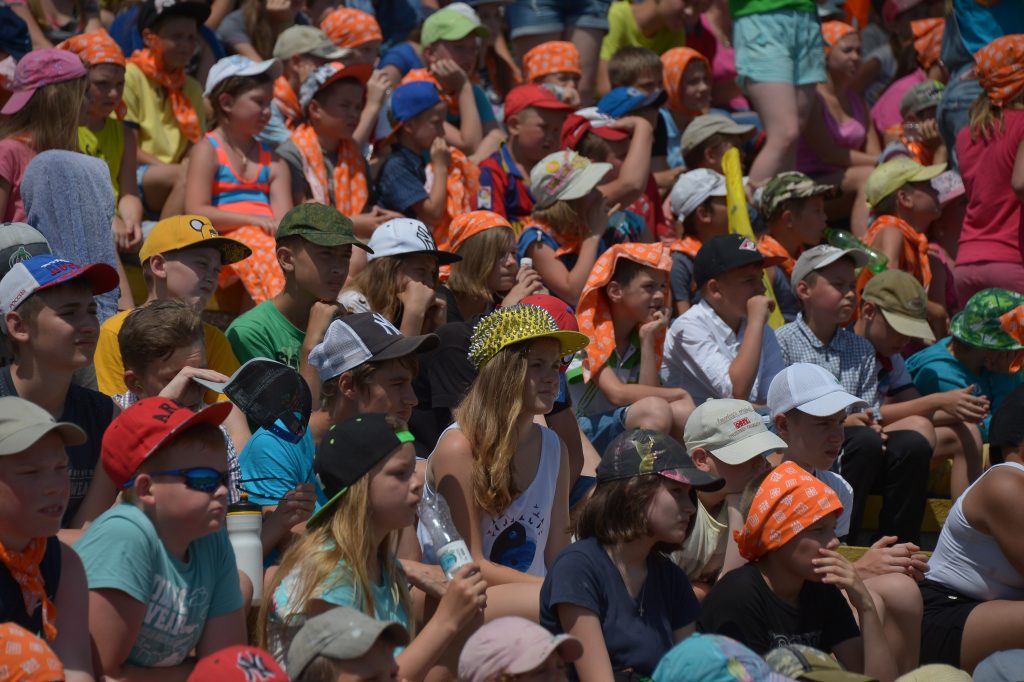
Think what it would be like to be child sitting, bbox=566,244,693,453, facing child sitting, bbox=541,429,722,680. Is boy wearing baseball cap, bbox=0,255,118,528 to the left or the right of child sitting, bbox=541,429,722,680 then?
right

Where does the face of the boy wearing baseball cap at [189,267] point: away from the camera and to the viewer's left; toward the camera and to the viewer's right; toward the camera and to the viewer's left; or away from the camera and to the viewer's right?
toward the camera and to the viewer's right

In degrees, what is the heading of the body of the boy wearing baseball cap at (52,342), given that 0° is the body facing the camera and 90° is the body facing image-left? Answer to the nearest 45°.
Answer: approximately 315°

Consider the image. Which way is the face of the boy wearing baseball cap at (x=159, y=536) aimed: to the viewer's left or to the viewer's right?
to the viewer's right

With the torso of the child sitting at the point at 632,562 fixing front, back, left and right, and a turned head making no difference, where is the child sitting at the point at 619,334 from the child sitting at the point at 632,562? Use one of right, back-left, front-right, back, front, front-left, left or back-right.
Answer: back-left

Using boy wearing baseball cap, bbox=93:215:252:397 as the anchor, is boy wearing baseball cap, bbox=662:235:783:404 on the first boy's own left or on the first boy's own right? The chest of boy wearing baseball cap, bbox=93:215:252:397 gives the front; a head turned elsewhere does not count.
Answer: on the first boy's own left

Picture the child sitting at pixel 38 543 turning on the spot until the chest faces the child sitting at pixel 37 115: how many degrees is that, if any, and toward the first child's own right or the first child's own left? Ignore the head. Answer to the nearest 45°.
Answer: approximately 135° to the first child's own left

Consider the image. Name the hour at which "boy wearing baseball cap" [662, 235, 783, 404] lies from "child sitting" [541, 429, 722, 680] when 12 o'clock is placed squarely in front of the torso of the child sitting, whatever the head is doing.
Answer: The boy wearing baseball cap is roughly at 8 o'clock from the child sitting.
